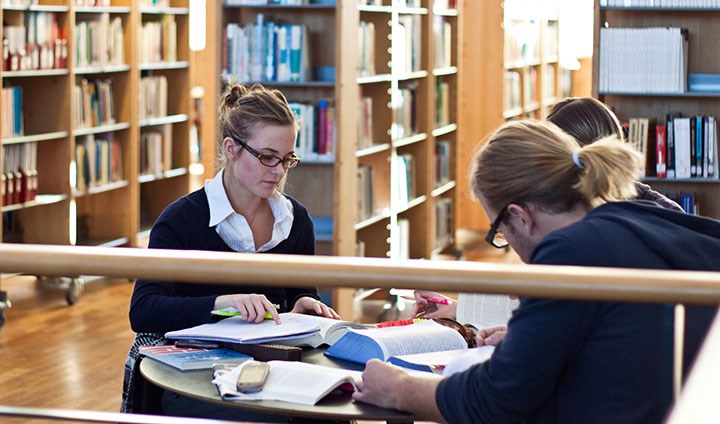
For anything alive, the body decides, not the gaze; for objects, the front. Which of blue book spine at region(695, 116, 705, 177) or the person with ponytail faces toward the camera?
the blue book spine

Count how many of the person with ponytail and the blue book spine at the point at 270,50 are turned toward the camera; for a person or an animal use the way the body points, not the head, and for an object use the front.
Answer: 1

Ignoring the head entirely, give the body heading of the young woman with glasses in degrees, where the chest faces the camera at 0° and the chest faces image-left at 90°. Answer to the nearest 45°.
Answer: approximately 315°

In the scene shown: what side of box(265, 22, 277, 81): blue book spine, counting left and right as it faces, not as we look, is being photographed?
front

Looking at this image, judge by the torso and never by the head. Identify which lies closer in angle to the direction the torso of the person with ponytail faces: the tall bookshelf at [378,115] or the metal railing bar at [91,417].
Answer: the tall bookshelf

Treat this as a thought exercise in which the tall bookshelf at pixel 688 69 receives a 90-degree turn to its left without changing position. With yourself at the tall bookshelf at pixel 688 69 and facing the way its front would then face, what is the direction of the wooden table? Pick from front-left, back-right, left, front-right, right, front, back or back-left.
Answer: right

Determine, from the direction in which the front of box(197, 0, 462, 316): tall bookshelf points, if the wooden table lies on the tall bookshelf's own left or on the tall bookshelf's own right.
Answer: on the tall bookshelf's own right

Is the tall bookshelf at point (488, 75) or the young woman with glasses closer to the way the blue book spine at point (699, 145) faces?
the young woman with glasses

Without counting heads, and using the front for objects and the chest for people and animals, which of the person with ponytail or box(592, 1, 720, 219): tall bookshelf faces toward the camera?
the tall bookshelf

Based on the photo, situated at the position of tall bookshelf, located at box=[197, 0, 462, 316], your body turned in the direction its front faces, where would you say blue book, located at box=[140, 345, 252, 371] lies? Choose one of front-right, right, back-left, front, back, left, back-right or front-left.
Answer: front-right

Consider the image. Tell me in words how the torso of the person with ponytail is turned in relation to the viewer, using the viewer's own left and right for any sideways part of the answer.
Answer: facing away from the viewer and to the left of the viewer

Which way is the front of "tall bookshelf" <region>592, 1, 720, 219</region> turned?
toward the camera

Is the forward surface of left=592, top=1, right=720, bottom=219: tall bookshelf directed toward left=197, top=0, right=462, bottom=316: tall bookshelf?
no

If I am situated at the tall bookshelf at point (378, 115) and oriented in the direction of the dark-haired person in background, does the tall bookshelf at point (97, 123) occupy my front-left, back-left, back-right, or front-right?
back-right

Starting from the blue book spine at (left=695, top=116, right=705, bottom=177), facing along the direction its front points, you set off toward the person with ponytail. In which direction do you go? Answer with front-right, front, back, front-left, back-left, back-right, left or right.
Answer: front

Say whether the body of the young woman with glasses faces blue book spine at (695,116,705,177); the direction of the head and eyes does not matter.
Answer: no

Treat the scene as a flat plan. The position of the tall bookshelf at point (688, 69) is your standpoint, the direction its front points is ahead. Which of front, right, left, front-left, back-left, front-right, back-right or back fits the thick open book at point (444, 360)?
front
